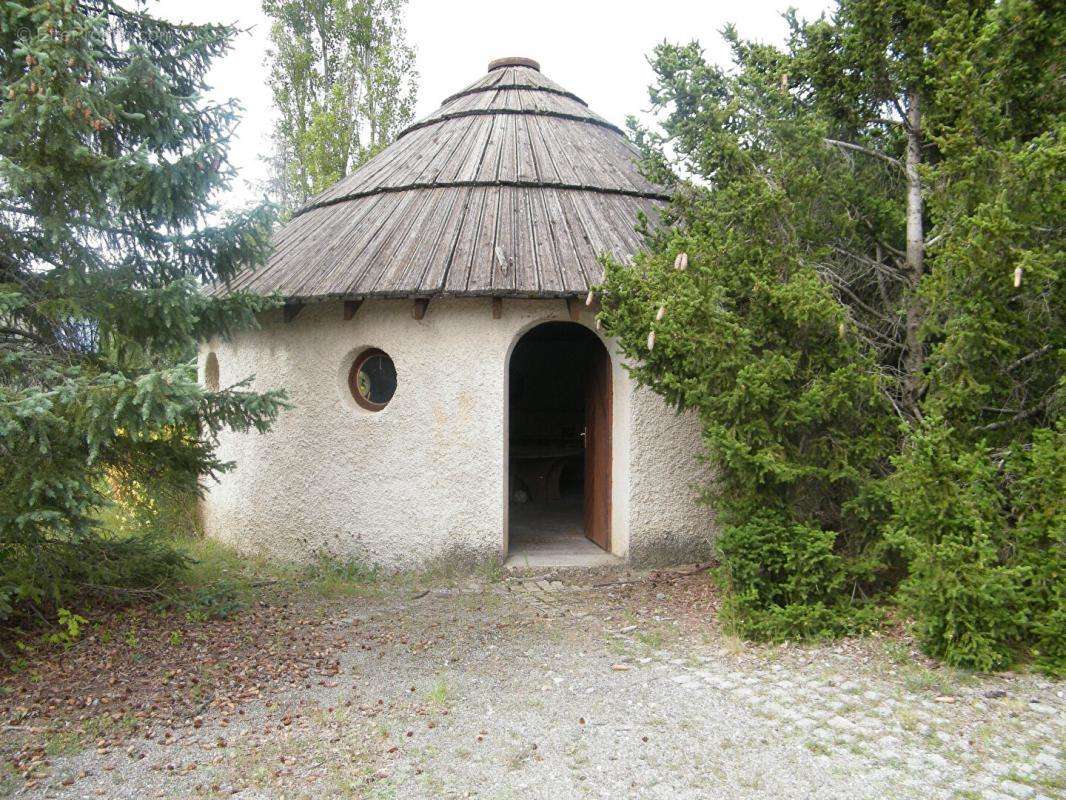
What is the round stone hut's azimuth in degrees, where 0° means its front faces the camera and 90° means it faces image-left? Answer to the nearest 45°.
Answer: approximately 0°

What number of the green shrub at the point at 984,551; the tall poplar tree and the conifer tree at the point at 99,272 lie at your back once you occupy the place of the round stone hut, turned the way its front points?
1

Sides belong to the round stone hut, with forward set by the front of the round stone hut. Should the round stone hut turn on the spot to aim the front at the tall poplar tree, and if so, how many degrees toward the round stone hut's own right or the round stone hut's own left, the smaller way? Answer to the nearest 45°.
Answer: approximately 180°

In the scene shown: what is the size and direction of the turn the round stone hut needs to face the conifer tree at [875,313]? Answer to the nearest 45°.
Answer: approximately 45° to its left

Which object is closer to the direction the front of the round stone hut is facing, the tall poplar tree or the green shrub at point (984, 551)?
the green shrub

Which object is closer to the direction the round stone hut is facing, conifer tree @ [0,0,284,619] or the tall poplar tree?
the conifer tree

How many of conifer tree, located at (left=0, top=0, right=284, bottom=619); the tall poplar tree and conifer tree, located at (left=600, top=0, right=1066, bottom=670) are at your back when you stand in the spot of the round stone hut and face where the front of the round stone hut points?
1
